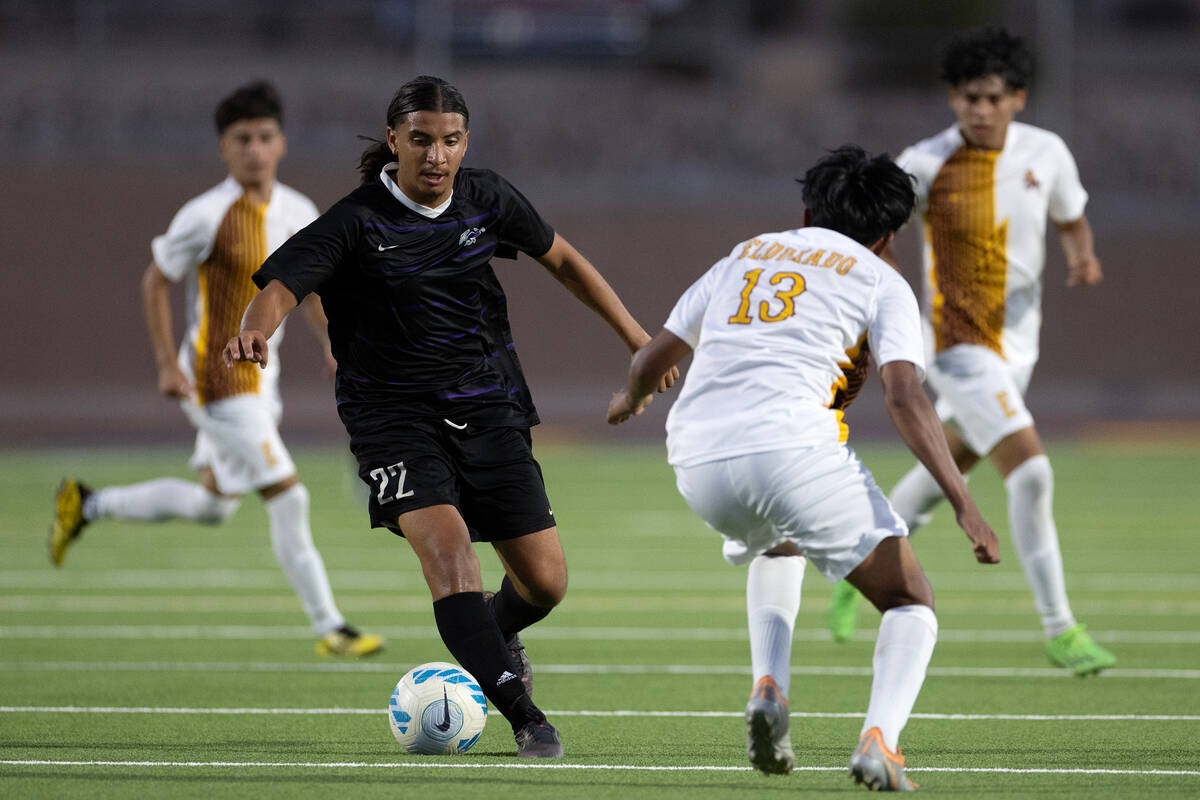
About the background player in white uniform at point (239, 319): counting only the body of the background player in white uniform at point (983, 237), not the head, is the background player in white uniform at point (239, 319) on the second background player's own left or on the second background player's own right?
on the second background player's own right

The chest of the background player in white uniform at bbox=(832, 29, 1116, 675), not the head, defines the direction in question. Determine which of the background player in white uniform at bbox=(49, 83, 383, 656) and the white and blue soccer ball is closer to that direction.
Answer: the white and blue soccer ball

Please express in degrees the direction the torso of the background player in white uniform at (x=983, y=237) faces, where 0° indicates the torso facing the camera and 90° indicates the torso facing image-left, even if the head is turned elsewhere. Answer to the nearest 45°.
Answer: approximately 0°

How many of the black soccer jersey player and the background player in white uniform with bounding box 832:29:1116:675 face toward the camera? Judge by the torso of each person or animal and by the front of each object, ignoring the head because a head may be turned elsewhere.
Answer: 2

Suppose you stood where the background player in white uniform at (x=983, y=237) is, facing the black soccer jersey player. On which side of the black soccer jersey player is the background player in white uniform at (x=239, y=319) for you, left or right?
right

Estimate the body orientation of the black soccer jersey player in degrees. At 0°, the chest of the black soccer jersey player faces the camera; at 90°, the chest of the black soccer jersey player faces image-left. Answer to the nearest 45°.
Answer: approximately 0°

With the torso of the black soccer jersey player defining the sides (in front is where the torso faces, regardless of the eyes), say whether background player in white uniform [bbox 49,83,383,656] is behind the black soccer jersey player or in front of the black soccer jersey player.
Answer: behind

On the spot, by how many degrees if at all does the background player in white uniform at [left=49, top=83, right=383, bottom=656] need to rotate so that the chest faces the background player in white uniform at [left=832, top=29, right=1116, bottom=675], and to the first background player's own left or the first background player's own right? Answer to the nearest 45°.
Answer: approximately 45° to the first background player's own left

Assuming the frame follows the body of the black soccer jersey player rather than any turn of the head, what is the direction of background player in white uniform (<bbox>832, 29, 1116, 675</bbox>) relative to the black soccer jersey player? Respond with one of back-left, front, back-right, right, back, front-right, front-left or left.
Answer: back-left
